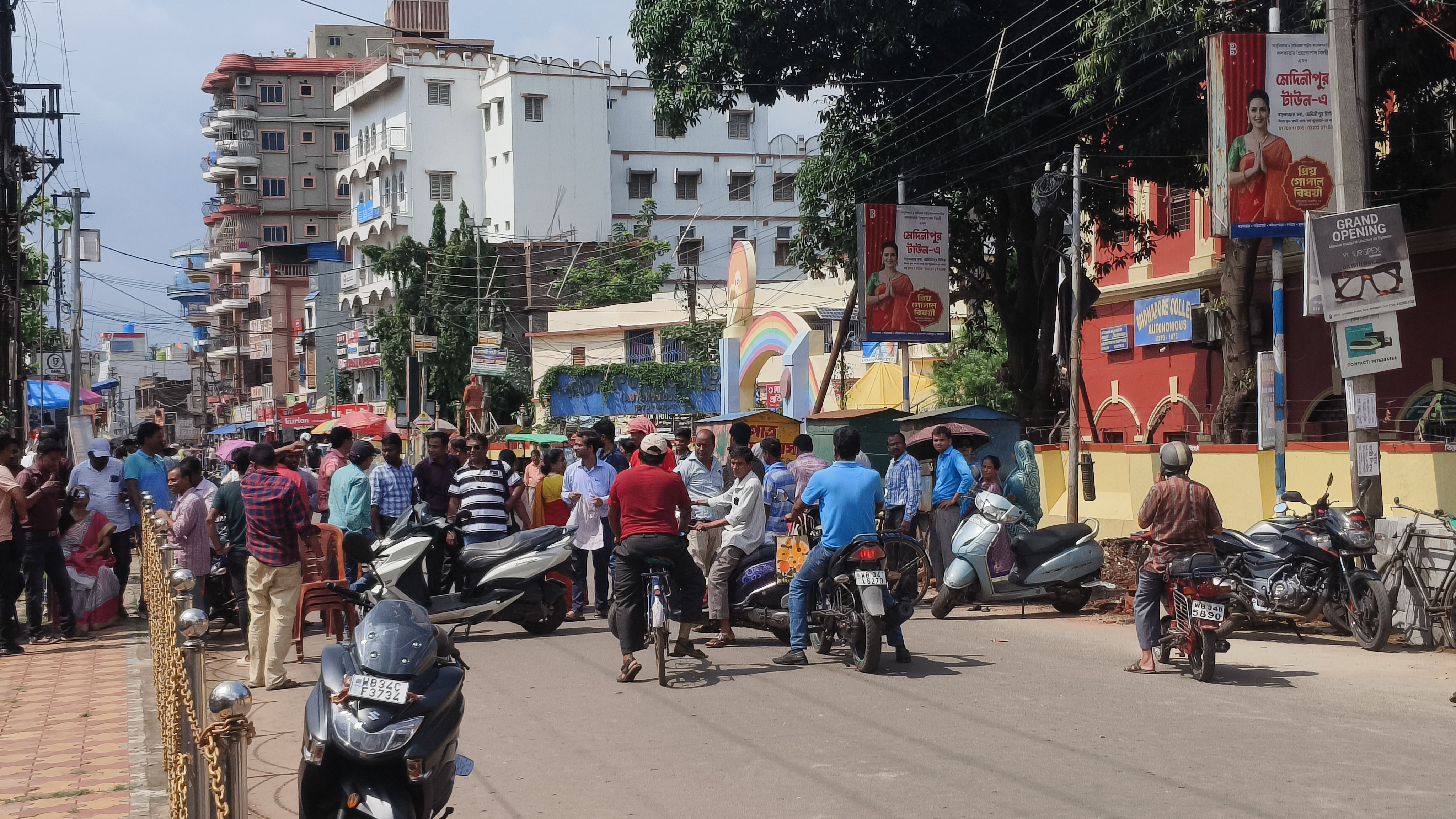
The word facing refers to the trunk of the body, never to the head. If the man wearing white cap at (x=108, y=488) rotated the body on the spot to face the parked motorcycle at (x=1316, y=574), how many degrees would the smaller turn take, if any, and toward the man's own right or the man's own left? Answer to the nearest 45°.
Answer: approximately 45° to the man's own left

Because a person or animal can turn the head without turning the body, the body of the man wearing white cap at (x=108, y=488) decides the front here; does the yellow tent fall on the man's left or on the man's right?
on the man's left

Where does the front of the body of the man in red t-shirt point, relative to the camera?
away from the camera

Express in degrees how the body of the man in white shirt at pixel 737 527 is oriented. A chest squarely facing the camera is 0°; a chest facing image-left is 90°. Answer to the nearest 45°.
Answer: approximately 90°

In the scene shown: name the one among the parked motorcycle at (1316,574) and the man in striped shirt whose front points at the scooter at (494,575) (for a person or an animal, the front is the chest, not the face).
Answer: the man in striped shirt

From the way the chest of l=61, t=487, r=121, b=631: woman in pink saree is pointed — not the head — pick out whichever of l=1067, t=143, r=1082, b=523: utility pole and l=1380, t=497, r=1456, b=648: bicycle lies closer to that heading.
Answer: the bicycle

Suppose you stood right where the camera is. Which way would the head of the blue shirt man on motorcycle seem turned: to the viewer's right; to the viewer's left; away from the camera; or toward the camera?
away from the camera

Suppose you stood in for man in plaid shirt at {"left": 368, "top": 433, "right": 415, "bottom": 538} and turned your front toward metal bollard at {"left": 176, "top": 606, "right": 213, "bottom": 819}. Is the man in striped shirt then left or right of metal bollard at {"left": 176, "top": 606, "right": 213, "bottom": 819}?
left

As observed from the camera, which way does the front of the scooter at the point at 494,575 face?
facing to the left of the viewer
